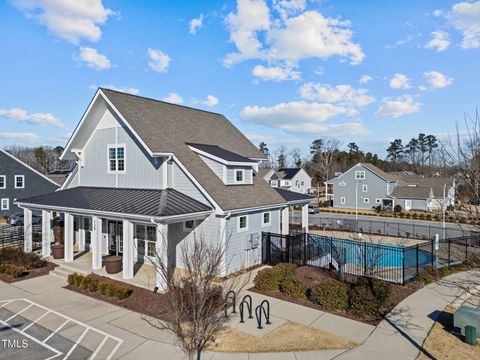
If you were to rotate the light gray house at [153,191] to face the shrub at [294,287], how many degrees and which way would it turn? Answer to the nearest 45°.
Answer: approximately 90° to its left

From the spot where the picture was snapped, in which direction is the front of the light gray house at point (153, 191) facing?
facing the viewer and to the left of the viewer

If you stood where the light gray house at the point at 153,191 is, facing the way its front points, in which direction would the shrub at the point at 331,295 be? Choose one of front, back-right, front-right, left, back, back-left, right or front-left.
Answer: left

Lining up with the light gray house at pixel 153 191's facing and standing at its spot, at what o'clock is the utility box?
The utility box is roughly at 9 o'clock from the light gray house.

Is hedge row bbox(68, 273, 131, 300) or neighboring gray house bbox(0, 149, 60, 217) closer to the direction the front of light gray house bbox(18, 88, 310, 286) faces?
the hedge row

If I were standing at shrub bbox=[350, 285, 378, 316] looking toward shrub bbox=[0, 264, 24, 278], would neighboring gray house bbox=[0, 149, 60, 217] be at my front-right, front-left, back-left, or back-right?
front-right

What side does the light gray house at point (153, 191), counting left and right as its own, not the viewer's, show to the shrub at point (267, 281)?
left

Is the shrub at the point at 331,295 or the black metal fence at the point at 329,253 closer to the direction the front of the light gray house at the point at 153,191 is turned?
the shrub

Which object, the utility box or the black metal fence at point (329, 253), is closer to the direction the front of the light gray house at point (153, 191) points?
the utility box

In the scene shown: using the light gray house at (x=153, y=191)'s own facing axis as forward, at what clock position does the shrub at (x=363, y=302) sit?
The shrub is roughly at 9 o'clock from the light gray house.

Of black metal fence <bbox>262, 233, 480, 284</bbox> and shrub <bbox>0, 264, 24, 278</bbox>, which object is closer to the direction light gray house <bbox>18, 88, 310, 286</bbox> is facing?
the shrub

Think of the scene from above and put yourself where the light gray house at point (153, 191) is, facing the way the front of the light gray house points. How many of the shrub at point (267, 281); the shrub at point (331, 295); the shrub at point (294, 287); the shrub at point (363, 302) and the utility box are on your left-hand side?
5

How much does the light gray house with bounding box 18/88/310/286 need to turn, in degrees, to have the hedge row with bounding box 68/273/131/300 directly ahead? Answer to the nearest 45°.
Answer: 0° — it already faces it

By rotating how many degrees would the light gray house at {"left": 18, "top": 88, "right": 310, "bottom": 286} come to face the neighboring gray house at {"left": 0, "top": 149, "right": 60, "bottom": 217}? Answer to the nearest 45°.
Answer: approximately 90° to its right
